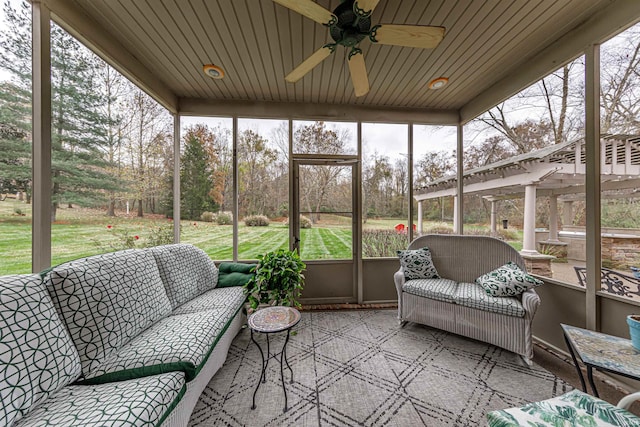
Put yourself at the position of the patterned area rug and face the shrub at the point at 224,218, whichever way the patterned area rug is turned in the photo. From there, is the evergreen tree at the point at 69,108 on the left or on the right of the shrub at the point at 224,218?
left

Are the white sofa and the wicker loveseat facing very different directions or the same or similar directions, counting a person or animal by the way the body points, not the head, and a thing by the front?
very different directions

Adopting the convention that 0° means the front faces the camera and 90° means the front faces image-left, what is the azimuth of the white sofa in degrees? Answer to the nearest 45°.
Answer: approximately 315°

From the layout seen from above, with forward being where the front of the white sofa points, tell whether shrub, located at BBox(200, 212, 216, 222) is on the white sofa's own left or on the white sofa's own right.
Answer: on the white sofa's own left

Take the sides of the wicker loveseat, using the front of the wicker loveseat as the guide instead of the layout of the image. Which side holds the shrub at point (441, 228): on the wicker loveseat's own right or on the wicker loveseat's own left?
on the wicker loveseat's own right

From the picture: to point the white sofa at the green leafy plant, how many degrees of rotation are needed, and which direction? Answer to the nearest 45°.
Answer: approximately 45° to its left
